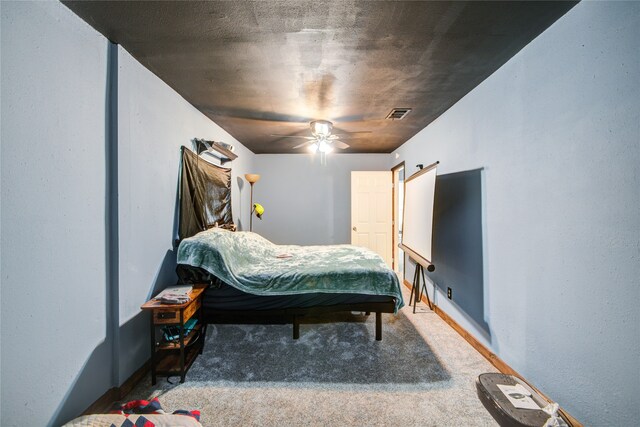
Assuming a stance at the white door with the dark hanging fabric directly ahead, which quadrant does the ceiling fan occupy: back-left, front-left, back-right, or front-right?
front-left

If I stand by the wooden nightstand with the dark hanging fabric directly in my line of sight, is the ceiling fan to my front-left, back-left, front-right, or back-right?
front-right

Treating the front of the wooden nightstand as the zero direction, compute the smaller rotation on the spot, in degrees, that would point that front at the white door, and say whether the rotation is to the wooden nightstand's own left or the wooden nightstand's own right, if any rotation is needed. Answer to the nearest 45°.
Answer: approximately 135° to the wooden nightstand's own left

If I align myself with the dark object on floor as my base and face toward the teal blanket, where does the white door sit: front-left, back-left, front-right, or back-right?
front-right

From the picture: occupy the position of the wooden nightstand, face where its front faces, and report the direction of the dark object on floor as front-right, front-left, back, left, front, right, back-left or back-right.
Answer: front-left

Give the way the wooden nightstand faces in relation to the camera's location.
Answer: facing the viewer

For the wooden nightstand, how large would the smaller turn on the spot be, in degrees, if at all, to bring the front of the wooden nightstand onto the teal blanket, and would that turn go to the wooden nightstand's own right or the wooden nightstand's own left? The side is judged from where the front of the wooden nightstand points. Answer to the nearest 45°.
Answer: approximately 90° to the wooden nightstand's own left
